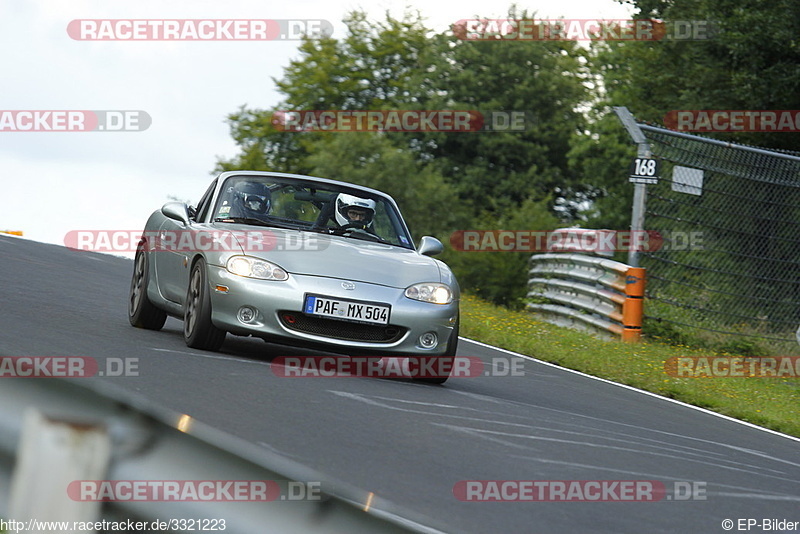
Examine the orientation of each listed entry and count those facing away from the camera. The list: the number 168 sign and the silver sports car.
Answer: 0

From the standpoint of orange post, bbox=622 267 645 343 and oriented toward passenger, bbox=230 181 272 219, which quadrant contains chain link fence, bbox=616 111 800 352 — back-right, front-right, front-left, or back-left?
back-left

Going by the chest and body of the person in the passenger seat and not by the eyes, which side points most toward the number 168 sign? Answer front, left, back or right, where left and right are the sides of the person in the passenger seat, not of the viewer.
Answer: left

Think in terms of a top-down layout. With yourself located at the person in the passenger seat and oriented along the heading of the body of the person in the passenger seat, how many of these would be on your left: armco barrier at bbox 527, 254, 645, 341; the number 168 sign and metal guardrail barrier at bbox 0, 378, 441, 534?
2

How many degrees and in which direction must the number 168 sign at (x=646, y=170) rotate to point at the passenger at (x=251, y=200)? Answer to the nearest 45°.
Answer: approximately 45° to its right

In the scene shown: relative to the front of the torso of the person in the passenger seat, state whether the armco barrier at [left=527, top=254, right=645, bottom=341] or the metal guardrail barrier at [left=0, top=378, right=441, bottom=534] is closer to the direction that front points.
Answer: the metal guardrail barrier

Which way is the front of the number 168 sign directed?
toward the camera

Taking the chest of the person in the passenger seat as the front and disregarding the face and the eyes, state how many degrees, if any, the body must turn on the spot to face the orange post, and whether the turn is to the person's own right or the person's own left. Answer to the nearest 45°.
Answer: approximately 90° to the person's own left

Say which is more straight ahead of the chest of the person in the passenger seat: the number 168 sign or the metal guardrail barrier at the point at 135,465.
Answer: the metal guardrail barrier

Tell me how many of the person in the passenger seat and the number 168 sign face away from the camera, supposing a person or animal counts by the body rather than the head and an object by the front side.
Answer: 0

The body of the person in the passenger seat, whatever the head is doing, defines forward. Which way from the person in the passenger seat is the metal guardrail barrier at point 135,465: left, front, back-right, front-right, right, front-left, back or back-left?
front-right

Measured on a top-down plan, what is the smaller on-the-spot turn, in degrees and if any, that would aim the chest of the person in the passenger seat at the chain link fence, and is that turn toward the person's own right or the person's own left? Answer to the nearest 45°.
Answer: approximately 90° to the person's own left

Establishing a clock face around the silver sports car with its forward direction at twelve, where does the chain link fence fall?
The chain link fence is roughly at 9 o'clock from the silver sports car.

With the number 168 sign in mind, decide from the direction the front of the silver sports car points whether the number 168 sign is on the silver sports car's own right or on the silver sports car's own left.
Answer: on the silver sports car's own left

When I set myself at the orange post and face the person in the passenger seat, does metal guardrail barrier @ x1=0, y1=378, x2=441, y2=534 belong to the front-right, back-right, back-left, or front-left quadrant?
front-left

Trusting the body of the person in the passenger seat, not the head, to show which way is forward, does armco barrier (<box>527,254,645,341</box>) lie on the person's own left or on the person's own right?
on the person's own left

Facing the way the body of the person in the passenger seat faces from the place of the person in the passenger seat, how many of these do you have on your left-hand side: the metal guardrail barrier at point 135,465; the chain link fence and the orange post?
2

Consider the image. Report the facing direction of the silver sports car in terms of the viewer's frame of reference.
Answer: facing the viewer and to the right of the viewer

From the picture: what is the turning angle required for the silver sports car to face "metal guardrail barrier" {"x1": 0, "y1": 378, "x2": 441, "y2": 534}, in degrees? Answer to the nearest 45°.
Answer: approximately 45° to its right

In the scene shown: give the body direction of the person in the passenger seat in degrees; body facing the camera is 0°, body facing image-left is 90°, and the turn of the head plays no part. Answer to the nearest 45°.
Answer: approximately 315°
